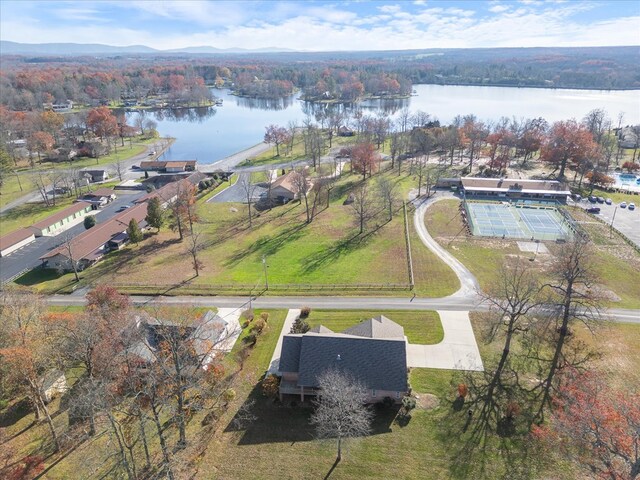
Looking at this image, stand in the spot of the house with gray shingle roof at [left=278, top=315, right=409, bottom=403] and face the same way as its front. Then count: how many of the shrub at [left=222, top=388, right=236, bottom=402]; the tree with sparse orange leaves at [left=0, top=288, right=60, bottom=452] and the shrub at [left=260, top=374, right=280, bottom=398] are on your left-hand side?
3

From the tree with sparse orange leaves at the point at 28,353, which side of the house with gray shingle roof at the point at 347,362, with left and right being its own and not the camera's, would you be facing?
left

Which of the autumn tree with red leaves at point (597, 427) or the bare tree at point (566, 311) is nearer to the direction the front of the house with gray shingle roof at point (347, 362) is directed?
the bare tree

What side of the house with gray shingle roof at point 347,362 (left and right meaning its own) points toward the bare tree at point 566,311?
right

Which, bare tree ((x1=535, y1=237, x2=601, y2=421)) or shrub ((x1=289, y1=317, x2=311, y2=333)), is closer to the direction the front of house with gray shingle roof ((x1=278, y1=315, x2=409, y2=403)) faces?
the shrub

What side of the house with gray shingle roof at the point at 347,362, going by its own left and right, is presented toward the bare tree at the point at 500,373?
right

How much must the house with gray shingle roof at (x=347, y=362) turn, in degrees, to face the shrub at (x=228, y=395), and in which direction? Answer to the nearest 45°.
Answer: approximately 90° to its left

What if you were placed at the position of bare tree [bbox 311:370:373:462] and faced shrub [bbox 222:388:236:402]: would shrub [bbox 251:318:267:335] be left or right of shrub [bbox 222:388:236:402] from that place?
right

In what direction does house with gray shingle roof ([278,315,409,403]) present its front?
away from the camera

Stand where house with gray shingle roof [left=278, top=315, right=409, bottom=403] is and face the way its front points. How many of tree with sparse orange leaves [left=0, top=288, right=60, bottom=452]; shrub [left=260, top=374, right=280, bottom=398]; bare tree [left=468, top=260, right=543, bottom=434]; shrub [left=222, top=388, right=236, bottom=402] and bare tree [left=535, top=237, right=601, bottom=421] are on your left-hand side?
3

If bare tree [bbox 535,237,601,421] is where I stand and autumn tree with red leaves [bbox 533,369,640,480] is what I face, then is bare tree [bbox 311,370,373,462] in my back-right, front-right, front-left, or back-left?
front-right

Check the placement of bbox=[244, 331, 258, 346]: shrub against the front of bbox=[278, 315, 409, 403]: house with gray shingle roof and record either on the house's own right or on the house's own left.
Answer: on the house's own left

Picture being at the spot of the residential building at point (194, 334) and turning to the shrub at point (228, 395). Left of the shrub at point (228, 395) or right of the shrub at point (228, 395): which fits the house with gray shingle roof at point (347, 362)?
left

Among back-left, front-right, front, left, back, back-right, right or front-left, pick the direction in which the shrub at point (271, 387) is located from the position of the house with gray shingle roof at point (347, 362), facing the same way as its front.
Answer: left

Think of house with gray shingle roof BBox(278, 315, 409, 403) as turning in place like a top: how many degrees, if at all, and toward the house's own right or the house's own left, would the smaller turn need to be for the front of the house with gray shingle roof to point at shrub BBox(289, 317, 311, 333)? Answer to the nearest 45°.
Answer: approximately 45° to the house's own left

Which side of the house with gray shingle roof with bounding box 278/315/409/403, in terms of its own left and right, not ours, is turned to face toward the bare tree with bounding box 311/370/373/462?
back
